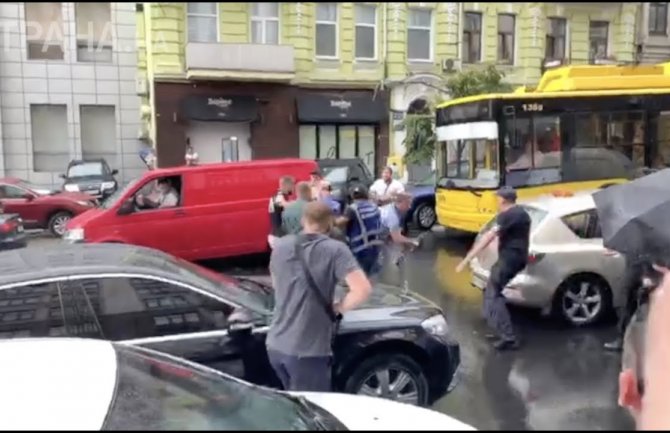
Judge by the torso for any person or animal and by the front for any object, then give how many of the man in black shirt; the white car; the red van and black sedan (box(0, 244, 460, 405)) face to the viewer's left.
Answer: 2

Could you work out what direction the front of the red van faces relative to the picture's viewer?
facing to the left of the viewer

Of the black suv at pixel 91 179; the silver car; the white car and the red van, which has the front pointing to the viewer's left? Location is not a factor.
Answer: the red van

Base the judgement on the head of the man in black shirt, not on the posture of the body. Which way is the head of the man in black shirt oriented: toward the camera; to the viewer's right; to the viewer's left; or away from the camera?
to the viewer's left

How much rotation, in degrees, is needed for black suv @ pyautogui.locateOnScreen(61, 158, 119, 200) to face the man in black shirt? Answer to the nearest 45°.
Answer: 0° — it already faces them

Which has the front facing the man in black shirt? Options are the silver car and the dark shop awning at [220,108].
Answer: the dark shop awning

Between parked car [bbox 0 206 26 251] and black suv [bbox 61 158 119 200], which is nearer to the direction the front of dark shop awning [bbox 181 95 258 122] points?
the parked car

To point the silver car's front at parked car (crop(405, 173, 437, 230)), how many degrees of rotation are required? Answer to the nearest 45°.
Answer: approximately 45° to its left

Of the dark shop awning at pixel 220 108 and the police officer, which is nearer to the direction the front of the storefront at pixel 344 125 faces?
the police officer

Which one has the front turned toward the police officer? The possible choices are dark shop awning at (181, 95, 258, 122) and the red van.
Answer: the dark shop awning

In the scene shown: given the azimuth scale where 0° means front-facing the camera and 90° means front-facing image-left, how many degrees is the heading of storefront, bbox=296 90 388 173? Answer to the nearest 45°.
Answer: approximately 0°

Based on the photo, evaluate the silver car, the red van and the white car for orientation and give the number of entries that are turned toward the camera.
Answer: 0

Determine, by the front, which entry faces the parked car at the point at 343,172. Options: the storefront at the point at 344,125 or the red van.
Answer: the storefront

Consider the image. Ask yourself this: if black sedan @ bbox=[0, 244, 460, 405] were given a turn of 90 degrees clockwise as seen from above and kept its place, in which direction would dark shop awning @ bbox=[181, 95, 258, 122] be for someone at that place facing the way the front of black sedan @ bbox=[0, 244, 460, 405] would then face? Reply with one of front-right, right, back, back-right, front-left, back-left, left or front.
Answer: back

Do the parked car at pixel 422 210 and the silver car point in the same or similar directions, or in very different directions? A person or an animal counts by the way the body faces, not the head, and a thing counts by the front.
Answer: very different directions

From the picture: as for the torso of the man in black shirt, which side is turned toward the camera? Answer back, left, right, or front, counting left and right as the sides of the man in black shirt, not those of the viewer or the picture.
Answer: left

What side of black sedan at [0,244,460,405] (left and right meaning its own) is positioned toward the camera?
right
